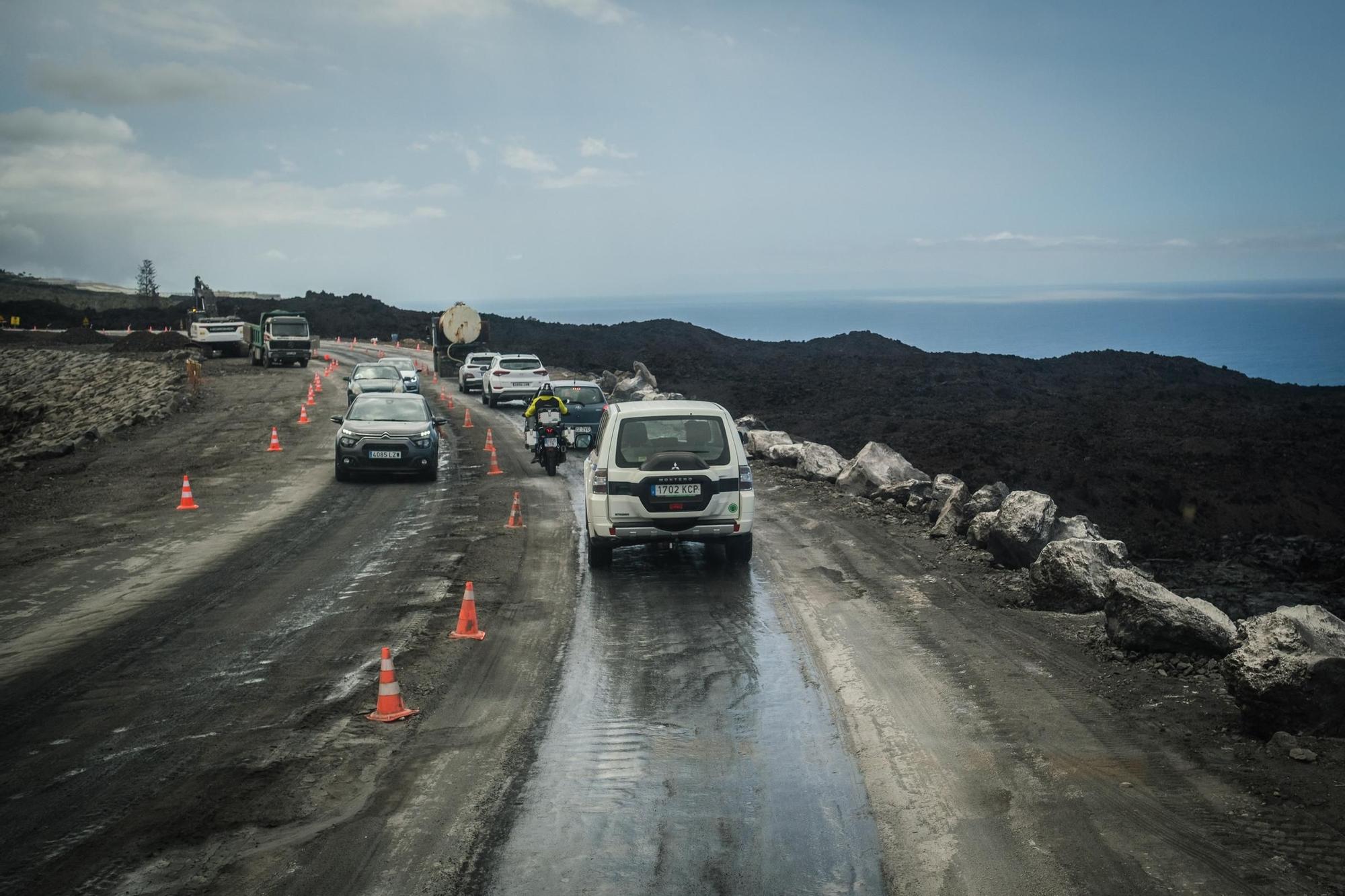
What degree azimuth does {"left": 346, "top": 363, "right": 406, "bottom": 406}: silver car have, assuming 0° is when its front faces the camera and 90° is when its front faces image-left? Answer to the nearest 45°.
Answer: approximately 0°

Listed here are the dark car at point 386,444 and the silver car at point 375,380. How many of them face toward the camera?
2

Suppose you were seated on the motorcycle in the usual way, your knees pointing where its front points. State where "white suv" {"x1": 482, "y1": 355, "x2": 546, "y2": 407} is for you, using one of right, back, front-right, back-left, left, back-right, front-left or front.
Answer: front

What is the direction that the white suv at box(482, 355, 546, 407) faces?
away from the camera

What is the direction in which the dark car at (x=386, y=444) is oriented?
toward the camera

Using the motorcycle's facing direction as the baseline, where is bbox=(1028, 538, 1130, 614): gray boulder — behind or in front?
behind

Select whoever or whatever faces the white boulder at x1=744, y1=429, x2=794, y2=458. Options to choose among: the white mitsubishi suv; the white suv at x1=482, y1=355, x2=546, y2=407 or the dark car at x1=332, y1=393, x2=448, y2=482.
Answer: the white mitsubishi suv

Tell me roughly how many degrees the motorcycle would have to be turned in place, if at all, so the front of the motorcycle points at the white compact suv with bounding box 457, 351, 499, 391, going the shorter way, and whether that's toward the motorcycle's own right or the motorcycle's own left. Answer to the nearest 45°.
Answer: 0° — it already faces it

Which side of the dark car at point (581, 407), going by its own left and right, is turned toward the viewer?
back

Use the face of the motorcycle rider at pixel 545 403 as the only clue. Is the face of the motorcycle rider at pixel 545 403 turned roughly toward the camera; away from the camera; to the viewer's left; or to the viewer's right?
away from the camera

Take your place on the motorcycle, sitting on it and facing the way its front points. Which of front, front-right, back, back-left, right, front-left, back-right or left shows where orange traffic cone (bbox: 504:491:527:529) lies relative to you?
back

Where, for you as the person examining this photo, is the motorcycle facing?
facing away from the viewer

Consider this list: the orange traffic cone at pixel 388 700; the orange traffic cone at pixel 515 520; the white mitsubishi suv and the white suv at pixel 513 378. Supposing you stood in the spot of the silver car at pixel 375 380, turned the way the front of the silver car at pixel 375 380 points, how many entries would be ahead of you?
3

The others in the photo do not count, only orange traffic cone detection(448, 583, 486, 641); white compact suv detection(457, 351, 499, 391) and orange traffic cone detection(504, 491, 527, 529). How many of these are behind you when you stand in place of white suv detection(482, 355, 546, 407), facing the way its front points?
2

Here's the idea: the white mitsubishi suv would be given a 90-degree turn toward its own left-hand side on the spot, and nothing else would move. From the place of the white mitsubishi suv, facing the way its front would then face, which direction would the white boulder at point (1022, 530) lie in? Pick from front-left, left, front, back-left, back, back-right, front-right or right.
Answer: back

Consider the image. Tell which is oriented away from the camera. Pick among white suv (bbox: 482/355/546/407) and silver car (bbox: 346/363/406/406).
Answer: the white suv

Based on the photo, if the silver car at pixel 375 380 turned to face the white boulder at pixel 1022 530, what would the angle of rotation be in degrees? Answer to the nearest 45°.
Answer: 0° — it already faces it

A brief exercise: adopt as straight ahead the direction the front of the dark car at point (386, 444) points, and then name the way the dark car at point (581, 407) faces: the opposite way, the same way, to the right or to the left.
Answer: the opposite way

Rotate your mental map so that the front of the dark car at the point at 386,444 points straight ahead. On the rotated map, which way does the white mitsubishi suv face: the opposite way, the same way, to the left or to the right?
the opposite way

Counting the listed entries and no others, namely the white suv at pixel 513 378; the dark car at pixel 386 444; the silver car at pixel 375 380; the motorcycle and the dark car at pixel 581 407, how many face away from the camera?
3

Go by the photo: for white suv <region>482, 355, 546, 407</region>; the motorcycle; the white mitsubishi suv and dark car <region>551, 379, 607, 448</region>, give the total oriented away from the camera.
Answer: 4

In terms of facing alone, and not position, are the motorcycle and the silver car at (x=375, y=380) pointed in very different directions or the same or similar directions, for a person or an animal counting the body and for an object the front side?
very different directions
